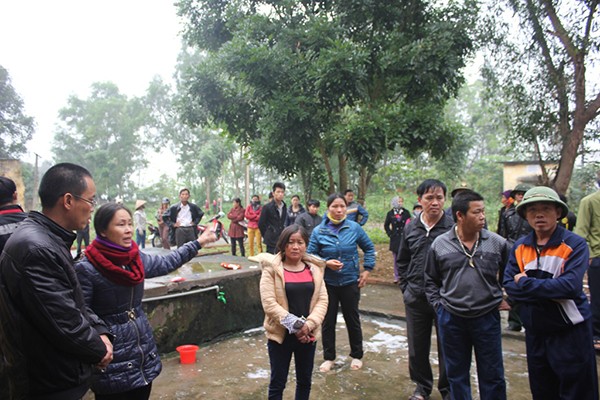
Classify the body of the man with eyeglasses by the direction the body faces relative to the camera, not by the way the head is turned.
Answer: to the viewer's right

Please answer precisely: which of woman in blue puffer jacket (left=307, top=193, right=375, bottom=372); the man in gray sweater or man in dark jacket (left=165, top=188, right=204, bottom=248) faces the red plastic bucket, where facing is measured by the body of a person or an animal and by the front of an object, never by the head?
the man in dark jacket

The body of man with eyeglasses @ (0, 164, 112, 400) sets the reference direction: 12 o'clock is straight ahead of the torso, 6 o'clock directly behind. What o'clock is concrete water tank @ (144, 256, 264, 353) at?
The concrete water tank is roughly at 10 o'clock from the man with eyeglasses.

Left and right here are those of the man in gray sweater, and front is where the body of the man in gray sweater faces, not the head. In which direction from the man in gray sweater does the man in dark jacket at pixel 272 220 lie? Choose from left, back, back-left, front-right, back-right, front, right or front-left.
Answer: back-right

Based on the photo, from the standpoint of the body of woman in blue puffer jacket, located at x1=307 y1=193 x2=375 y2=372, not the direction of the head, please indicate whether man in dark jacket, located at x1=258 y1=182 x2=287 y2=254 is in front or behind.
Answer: behind

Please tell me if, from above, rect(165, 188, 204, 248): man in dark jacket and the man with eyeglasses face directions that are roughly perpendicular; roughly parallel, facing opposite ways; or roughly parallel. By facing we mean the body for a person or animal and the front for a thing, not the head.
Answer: roughly perpendicular

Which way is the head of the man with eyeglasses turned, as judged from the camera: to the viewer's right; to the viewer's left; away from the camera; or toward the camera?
to the viewer's right

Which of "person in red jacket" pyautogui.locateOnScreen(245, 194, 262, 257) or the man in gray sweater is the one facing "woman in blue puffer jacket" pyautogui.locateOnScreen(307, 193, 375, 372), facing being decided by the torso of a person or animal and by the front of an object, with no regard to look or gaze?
the person in red jacket

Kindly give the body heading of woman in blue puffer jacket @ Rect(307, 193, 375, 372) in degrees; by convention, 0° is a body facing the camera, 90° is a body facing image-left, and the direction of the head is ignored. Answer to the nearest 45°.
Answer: approximately 0°
